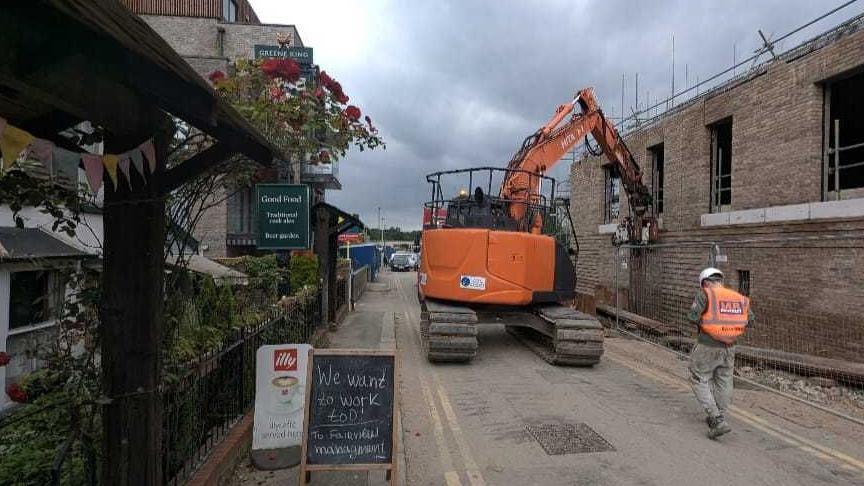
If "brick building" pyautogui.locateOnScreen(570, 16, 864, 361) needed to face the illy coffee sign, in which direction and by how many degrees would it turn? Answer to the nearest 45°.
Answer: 0° — it already faces it

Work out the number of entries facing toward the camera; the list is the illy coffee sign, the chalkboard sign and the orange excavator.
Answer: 2

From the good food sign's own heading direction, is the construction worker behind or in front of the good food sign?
in front

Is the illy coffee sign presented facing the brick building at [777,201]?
no

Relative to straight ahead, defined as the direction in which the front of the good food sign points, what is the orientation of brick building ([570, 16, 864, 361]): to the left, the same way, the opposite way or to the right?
to the right

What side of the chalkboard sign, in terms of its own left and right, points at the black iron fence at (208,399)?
right

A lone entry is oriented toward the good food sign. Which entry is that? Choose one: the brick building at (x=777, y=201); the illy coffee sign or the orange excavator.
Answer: the brick building

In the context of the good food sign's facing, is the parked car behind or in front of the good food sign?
behind

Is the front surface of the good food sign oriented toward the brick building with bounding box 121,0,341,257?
no

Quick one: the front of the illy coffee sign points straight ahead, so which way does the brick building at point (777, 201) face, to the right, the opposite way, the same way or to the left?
to the right

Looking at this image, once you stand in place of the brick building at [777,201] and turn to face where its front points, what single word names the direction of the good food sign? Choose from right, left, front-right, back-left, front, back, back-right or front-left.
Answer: front

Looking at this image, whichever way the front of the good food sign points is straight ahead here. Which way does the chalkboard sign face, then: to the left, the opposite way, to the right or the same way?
the same way

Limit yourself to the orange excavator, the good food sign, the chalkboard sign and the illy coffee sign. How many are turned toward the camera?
3

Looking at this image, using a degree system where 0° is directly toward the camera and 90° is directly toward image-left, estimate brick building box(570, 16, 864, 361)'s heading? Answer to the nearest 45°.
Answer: approximately 45°

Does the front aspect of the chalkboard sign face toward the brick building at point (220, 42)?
no

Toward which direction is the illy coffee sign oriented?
toward the camera

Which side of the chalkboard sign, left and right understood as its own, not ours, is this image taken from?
front

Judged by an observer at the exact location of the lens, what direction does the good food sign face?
facing the viewer
